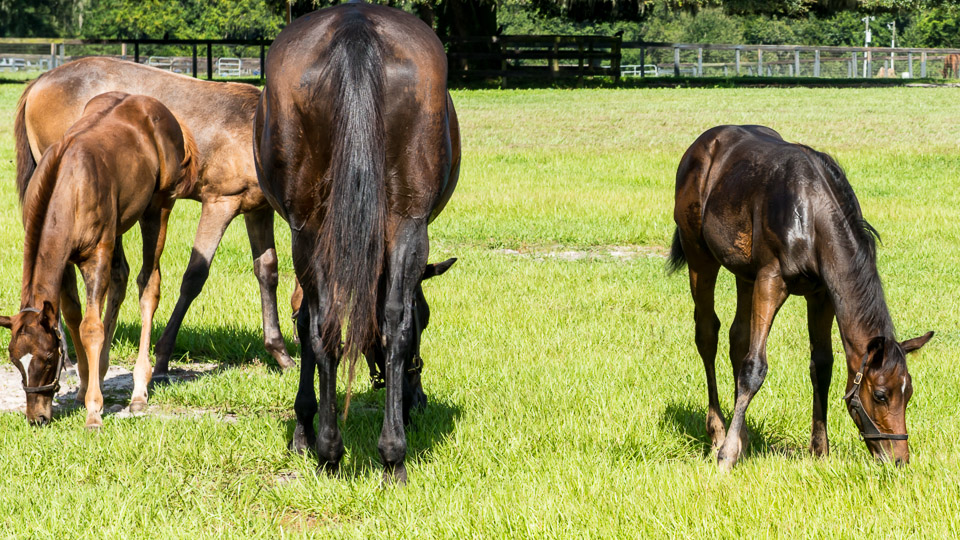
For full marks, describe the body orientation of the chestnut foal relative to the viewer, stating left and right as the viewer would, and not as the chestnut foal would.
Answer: facing the viewer and to the left of the viewer

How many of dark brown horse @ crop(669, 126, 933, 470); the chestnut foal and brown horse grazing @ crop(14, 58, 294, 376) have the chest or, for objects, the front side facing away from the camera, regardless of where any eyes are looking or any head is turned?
0

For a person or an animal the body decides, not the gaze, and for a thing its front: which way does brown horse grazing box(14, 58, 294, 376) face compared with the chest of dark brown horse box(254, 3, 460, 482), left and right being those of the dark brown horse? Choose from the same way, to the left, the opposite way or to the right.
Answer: to the right

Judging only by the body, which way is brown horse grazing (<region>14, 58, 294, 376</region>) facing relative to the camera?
to the viewer's right

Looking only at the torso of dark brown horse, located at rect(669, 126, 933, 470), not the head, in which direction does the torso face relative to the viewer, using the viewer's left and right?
facing the viewer and to the right of the viewer

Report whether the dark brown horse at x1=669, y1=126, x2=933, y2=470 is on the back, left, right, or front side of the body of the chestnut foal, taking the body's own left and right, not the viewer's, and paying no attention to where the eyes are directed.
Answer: left

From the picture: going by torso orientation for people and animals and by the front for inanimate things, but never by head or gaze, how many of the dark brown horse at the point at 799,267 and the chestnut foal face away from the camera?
0

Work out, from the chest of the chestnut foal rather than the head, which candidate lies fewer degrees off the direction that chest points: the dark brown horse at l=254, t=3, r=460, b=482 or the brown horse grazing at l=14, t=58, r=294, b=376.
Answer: the dark brown horse

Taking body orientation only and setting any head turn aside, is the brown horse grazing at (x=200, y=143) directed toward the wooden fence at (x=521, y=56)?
no

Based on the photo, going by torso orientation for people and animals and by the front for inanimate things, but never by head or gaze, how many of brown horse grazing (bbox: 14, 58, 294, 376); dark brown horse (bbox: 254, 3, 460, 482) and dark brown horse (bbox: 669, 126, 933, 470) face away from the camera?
1

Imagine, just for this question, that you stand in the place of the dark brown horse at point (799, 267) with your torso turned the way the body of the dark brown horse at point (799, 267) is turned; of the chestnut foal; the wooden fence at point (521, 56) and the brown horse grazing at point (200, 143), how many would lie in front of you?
0

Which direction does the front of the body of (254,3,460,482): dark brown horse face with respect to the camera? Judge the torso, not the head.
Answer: away from the camera

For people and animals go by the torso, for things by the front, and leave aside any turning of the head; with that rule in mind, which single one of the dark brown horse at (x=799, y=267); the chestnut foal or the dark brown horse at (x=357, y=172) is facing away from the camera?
the dark brown horse at (x=357, y=172)

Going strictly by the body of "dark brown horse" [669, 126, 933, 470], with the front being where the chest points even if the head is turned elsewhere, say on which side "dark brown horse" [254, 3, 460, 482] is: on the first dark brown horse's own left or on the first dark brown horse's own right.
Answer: on the first dark brown horse's own right

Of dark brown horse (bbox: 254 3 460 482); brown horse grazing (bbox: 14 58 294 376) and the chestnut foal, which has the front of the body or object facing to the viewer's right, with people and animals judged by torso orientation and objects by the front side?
the brown horse grazing

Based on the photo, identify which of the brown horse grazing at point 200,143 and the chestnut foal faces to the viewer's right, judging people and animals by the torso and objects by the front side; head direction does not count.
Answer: the brown horse grazing

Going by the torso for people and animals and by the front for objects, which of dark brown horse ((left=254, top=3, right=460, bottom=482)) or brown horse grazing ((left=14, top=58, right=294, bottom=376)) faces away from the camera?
the dark brown horse
